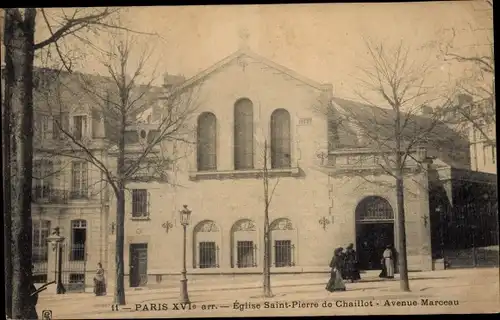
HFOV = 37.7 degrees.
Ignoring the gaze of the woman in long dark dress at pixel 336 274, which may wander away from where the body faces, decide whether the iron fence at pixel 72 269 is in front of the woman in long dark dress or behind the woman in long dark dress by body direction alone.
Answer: behind
